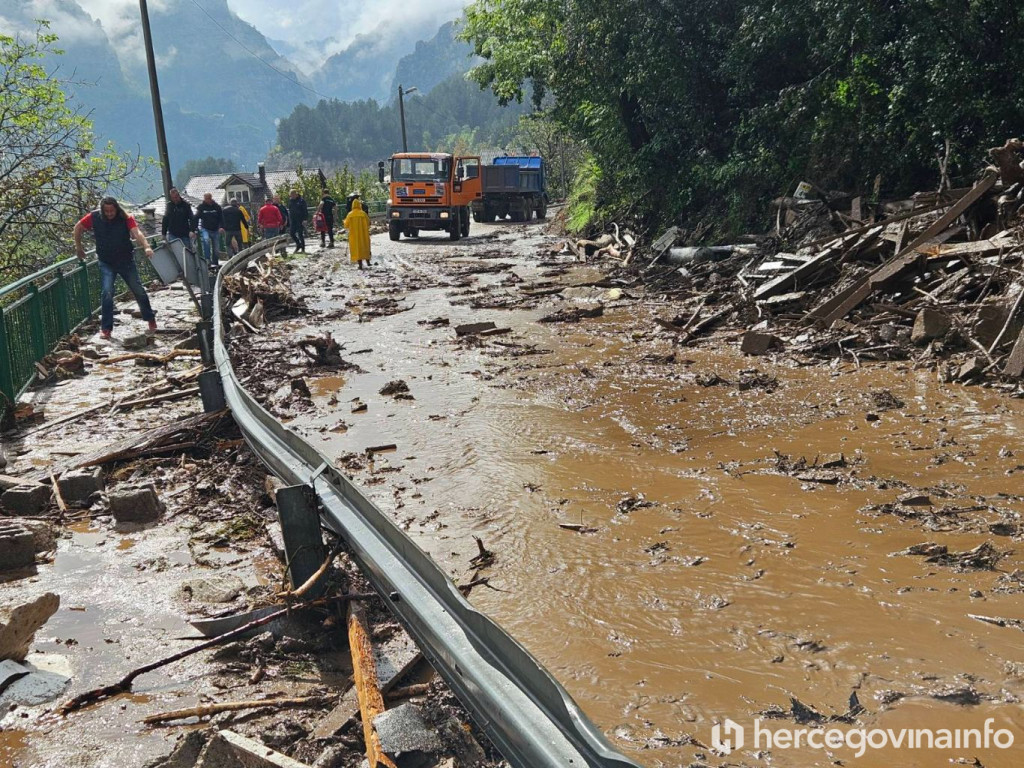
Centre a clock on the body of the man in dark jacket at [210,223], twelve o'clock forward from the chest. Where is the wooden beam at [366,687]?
The wooden beam is roughly at 12 o'clock from the man in dark jacket.

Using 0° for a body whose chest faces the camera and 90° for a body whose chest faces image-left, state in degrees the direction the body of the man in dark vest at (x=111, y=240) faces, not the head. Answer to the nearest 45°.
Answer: approximately 0°

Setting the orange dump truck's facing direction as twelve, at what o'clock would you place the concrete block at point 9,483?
The concrete block is roughly at 12 o'clock from the orange dump truck.

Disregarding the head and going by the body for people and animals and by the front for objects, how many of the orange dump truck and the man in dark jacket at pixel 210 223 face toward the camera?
2

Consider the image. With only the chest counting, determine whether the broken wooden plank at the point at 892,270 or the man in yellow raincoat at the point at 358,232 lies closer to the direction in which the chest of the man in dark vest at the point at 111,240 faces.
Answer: the broken wooden plank

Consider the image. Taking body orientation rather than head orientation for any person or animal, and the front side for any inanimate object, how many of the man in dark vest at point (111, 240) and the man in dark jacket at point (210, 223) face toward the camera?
2

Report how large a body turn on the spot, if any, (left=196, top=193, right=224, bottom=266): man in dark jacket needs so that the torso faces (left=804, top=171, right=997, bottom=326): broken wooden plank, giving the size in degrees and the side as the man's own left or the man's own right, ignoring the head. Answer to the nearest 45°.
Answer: approximately 45° to the man's own left

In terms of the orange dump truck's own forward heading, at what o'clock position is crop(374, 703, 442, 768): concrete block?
The concrete block is roughly at 12 o'clock from the orange dump truck.

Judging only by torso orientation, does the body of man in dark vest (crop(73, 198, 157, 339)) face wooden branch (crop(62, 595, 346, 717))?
yes
